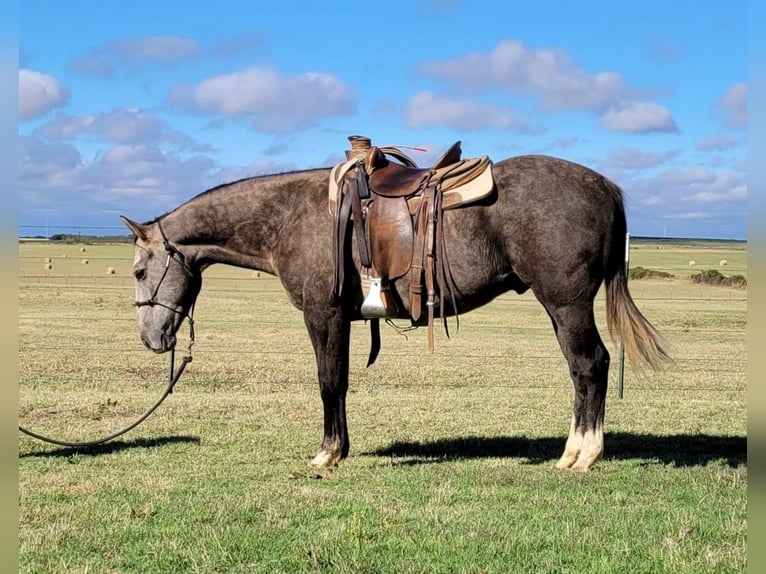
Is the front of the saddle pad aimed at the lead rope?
yes

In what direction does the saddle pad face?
to the viewer's left

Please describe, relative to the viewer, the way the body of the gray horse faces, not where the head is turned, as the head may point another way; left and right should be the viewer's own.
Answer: facing to the left of the viewer
